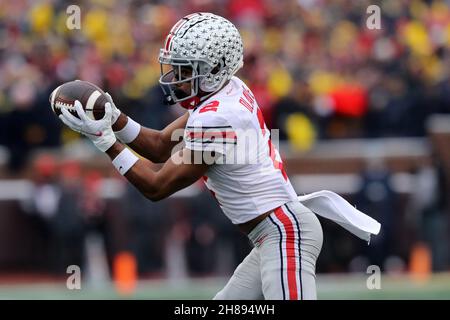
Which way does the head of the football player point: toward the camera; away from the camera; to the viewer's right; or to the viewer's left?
to the viewer's left

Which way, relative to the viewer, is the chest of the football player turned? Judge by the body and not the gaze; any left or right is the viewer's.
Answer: facing to the left of the viewer
